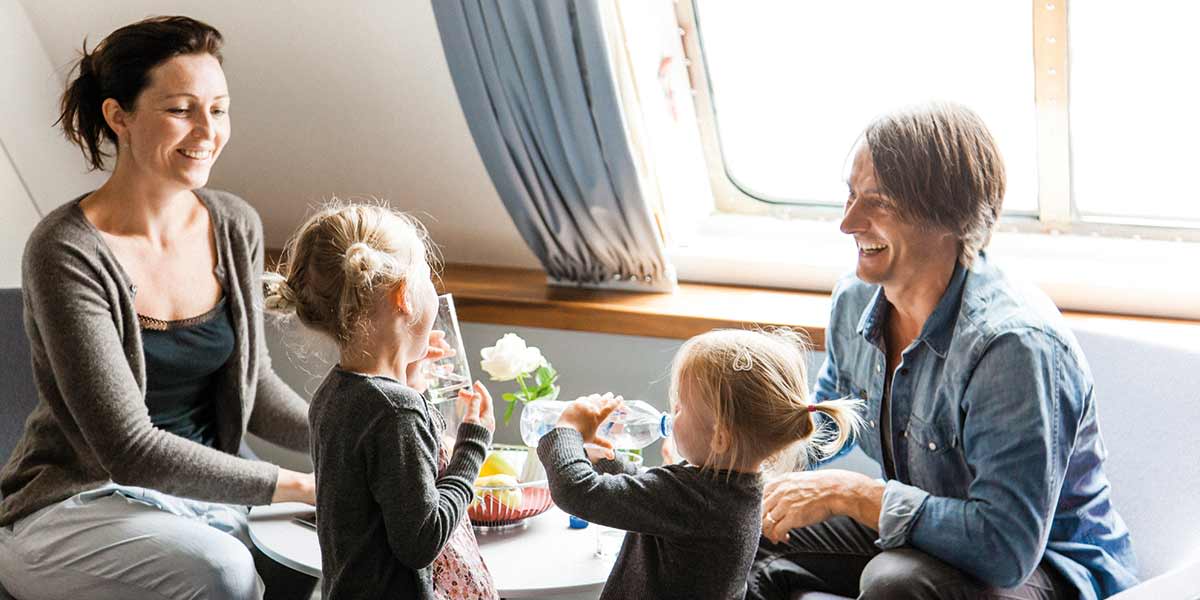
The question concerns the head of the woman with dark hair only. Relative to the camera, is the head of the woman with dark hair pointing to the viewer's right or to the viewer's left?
to the viewer's right

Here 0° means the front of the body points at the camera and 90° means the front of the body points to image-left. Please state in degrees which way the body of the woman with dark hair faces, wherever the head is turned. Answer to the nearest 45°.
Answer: approximately 315°

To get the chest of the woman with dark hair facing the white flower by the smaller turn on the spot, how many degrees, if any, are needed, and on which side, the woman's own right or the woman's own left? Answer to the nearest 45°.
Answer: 0° — they already face it

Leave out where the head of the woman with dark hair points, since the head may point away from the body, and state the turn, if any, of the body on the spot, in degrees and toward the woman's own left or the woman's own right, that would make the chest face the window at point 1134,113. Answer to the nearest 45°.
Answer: approximately 45° to the woman's own left

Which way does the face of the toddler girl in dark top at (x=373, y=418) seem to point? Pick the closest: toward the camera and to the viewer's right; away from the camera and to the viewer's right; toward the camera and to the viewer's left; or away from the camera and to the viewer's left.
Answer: away from the camera and to the viewer's right

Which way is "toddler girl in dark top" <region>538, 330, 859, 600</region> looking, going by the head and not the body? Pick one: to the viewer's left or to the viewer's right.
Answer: to the viewer's left
